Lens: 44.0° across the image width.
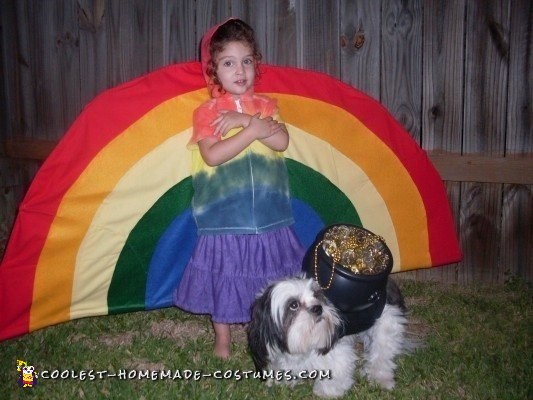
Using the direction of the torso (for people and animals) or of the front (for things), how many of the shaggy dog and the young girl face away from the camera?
0

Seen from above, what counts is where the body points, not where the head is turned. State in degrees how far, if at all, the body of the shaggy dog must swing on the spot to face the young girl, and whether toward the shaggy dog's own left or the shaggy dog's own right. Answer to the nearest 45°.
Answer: approximately 90° to the shaggy dog's own right

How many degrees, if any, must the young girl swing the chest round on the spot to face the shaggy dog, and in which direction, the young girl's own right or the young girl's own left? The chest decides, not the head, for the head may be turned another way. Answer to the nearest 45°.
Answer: approximately 45° to the young girl's own left

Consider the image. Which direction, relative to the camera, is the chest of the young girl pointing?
toward the camera

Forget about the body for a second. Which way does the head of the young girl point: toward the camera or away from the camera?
toward the camera
